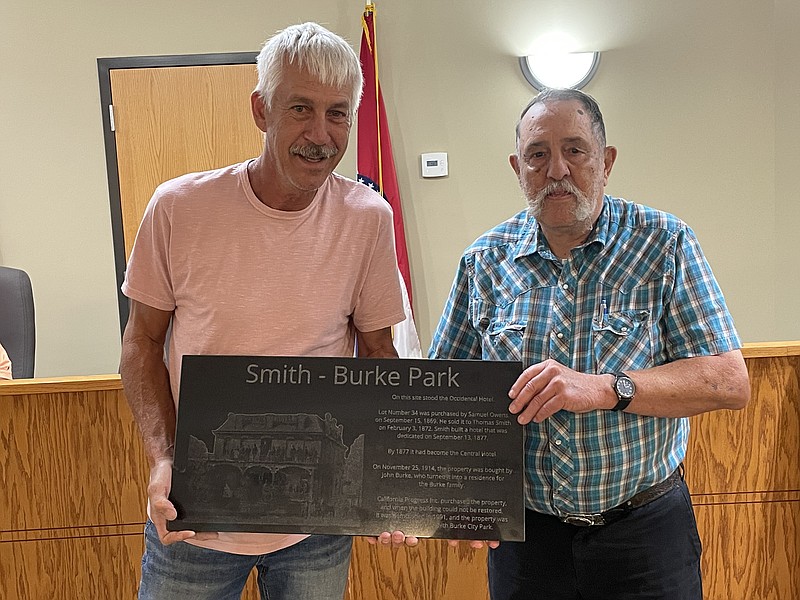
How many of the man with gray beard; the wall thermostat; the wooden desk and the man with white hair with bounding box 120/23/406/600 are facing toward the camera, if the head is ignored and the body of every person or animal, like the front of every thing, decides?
4

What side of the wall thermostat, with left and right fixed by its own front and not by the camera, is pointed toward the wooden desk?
front

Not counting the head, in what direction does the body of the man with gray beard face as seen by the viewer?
toward the camera

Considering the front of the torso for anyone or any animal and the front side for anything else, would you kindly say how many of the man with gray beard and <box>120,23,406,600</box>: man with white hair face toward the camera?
2

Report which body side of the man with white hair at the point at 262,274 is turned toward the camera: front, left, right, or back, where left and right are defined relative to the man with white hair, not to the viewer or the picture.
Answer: front

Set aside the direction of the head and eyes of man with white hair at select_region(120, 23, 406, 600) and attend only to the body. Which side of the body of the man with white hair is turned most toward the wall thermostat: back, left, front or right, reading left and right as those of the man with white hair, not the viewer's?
back

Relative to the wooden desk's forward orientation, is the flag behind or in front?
behind

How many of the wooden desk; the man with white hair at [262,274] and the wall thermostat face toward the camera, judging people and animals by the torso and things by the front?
3

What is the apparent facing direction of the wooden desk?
toward the camera

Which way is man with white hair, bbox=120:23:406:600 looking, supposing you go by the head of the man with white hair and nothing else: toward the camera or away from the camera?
toward the camera
